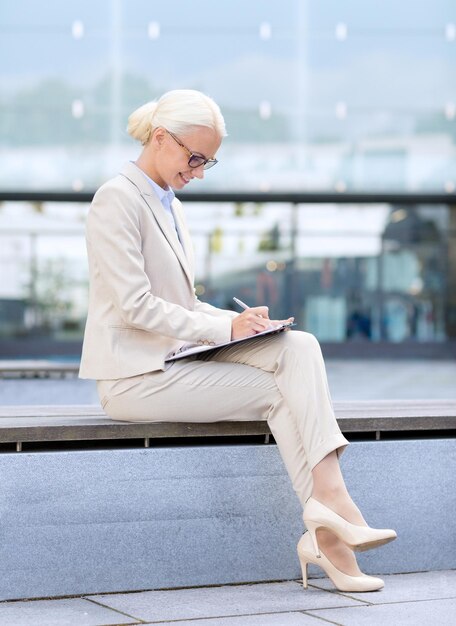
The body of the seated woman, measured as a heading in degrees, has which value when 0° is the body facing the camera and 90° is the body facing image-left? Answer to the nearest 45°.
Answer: approximately 270°
